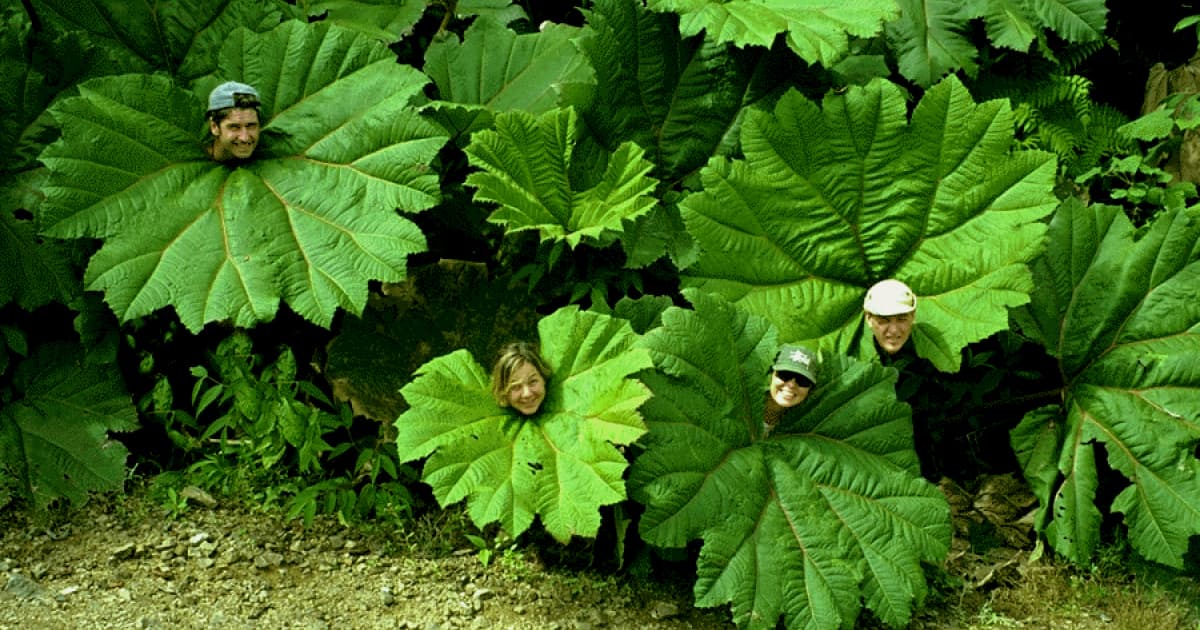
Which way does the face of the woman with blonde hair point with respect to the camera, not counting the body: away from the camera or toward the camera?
toward the camera

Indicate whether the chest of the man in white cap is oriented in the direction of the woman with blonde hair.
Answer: no

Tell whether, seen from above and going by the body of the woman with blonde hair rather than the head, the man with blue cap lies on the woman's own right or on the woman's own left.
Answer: on the woman's own right

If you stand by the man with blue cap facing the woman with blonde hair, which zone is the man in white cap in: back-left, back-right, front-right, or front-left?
front-left

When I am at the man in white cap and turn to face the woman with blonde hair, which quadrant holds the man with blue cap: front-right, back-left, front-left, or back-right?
front-right

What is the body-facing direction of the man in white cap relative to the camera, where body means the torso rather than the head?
toward the camera

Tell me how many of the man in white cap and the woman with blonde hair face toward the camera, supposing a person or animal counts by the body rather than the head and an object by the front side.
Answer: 2

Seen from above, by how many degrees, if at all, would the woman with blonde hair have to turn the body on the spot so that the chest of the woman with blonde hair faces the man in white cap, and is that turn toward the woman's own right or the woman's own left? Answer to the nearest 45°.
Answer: approximately 90° to the woman's own left

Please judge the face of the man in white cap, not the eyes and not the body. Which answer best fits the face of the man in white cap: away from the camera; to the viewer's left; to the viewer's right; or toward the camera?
toward the camera

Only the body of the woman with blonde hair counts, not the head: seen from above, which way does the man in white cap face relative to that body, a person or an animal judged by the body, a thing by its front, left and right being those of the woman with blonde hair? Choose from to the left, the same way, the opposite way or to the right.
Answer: the same way

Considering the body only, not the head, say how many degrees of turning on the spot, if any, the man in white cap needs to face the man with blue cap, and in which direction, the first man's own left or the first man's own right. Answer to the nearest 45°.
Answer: approximately 90° to the first man's own right
